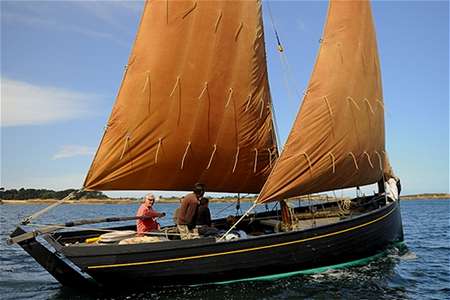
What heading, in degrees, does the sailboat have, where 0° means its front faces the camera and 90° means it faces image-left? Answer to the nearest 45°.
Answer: approximately 225°
